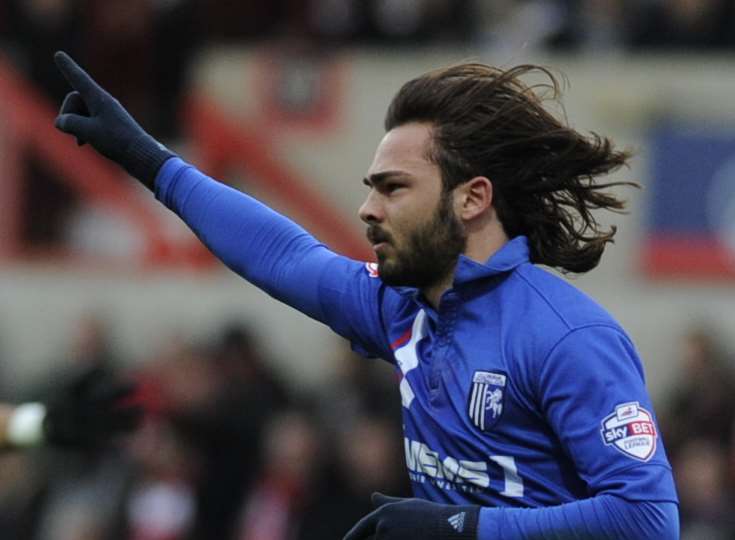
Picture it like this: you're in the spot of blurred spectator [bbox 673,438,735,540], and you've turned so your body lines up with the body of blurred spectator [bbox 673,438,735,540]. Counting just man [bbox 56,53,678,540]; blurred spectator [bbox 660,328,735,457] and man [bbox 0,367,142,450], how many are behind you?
1

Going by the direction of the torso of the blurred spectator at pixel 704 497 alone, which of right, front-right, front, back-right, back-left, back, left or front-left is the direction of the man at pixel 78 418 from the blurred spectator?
front-right

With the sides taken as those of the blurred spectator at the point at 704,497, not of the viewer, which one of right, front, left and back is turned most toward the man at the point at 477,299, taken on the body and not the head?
front

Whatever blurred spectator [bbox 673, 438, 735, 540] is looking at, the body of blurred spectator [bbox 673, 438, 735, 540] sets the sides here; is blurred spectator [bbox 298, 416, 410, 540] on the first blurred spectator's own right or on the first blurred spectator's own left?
on the first blurred spectator's own right

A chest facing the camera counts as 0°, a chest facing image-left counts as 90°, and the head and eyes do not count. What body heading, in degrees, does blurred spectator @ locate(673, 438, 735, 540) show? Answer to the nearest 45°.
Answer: approximately 0°

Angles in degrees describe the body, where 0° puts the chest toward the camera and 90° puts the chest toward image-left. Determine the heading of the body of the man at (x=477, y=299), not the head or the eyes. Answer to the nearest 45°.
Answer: approximately 45°
